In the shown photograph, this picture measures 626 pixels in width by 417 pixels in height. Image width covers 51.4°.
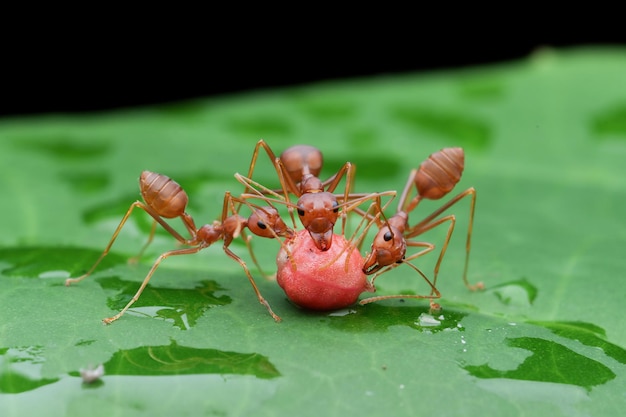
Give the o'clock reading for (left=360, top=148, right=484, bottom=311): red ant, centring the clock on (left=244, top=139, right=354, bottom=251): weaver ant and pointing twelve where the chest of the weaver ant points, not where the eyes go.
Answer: The red ant is roughly at 9 o'clock from the weaver ant.

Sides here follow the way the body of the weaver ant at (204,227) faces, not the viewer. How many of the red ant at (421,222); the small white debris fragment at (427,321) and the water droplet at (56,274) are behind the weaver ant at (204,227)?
1

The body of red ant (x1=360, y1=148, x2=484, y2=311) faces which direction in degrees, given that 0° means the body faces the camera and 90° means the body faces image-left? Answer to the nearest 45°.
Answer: approximately 45°

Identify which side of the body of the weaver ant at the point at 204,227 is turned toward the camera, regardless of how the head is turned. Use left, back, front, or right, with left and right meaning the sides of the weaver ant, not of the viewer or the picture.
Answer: right

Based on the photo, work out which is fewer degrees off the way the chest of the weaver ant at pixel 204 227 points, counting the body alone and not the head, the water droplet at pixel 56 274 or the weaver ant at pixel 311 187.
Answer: the weaver ant

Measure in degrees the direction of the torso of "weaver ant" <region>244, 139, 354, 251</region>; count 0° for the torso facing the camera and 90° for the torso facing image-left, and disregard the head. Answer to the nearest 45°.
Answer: approximately 0°

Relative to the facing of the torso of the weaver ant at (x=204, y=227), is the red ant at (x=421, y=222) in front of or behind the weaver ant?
in front

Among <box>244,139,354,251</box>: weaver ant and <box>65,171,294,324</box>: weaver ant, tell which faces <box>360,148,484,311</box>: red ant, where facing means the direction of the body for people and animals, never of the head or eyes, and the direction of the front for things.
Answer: <box>65,171,294,324</box>: weaver ant

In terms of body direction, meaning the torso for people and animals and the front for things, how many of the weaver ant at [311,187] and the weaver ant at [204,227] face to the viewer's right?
1

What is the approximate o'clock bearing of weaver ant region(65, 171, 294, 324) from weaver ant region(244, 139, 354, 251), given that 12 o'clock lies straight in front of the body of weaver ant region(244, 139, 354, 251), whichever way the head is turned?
weaver ant region(65, 171, 294, 324) is roughly at 2 o'clock from weaver ant region(244, 139, 354, 251).

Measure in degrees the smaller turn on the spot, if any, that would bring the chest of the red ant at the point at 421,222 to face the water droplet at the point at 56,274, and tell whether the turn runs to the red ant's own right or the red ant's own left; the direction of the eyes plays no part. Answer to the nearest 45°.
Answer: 0° — it already faces it
